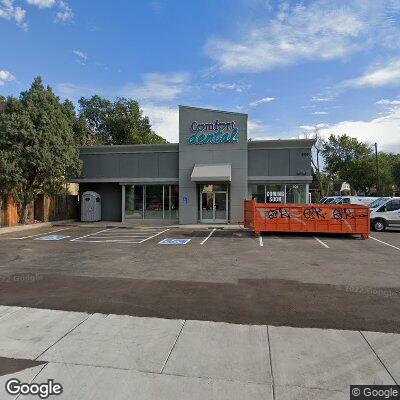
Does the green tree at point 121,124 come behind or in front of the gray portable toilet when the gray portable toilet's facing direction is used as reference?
behind

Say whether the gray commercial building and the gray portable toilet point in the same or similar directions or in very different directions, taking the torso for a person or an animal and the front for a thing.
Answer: same or similar directions

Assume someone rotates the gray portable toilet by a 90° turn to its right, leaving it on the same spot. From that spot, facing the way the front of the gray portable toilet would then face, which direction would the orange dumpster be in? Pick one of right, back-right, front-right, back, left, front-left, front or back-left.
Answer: back-left

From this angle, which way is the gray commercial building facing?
toward the camera

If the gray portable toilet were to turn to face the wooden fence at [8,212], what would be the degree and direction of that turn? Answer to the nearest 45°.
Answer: approximately 45° to its right

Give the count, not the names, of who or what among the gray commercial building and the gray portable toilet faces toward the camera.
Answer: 2

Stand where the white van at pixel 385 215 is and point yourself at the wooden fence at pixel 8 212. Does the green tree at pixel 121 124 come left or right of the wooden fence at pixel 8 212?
right

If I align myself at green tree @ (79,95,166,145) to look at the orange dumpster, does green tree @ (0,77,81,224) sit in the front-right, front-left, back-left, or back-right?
front-right

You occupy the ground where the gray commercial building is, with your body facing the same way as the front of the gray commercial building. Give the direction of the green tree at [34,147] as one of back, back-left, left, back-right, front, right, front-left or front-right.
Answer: right

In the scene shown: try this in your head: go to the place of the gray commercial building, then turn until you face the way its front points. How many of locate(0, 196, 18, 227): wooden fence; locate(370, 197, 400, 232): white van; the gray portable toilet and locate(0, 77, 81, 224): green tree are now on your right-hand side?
3

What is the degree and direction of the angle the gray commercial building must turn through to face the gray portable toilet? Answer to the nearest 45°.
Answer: approximately 90° to its right

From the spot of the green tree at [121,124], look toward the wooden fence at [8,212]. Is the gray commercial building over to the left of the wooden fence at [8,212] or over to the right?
left

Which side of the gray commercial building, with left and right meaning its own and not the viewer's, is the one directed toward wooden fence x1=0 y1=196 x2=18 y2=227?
right

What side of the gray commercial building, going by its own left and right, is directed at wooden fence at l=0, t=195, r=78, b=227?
right
